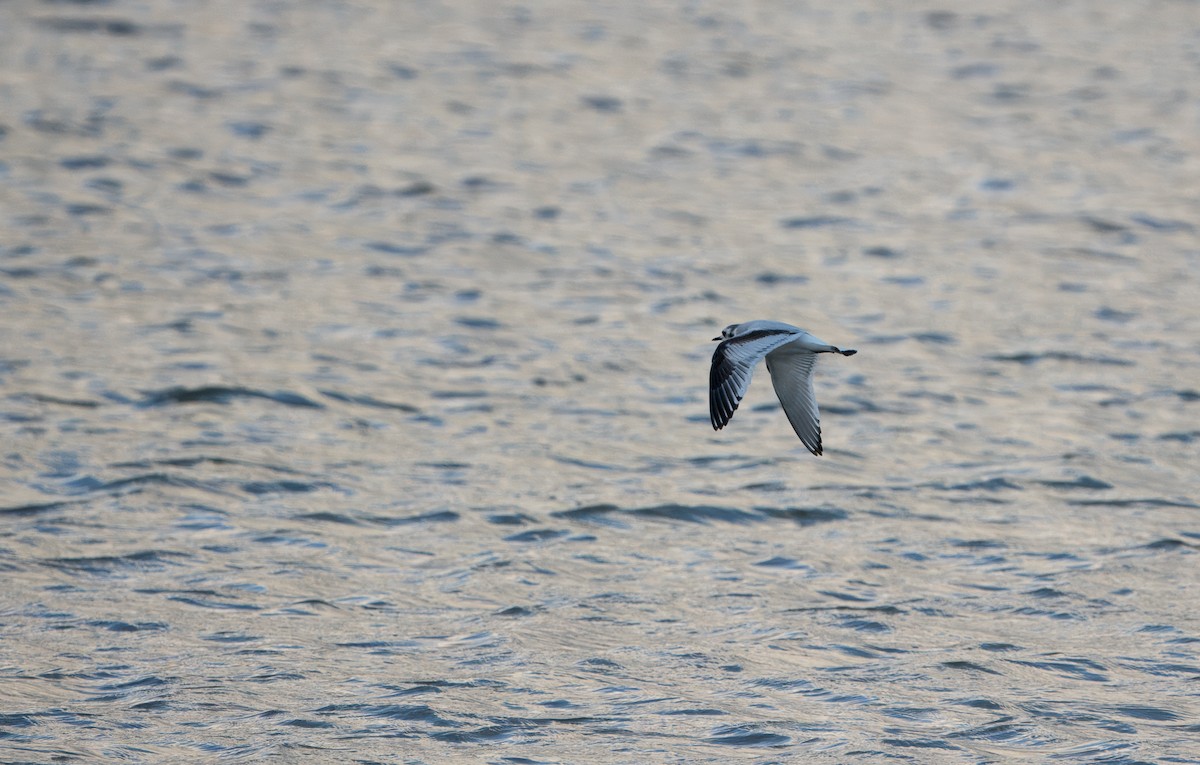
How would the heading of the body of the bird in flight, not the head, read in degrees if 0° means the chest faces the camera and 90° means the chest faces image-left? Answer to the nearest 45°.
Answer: approximately 135°
